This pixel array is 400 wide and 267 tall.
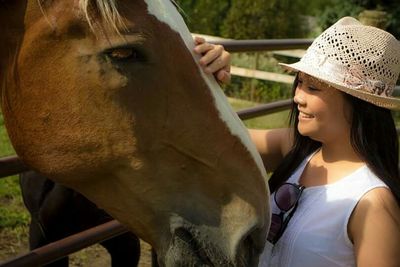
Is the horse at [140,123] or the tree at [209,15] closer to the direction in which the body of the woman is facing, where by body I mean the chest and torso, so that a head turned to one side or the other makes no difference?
the horse

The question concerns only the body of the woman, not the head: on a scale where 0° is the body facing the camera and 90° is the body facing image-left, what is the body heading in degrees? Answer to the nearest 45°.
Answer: approximately 45°

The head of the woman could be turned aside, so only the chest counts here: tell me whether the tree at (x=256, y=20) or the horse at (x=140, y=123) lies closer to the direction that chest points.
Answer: the horse

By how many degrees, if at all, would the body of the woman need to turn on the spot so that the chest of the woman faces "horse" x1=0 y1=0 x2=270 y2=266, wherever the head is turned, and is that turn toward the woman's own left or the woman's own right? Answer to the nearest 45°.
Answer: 0° — they already face it

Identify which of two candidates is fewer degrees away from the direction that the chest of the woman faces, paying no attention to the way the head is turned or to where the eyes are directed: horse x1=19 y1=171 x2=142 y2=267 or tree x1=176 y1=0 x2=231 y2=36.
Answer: the horse

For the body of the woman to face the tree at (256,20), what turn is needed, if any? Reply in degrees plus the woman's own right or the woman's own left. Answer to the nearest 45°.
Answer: approximately 135° to the woman's own right

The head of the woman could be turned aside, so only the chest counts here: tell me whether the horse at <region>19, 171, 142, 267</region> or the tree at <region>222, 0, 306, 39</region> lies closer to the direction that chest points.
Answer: the horse

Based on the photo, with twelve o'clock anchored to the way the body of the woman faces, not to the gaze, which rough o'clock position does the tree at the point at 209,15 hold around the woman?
The tree is roughly at 4 o'clock from the woman.

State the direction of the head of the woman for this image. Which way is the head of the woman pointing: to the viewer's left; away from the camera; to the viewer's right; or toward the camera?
to the viewer's left

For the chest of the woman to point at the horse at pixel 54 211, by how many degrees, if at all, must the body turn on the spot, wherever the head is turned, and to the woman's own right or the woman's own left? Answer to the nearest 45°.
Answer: approximately 45° to the woman's own right
